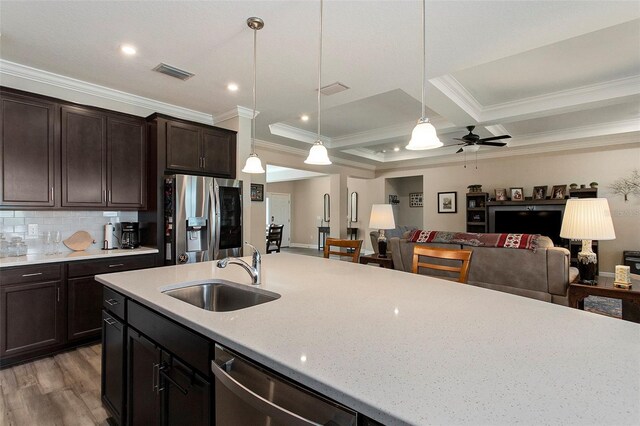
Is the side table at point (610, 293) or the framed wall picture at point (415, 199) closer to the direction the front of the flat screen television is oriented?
the side table

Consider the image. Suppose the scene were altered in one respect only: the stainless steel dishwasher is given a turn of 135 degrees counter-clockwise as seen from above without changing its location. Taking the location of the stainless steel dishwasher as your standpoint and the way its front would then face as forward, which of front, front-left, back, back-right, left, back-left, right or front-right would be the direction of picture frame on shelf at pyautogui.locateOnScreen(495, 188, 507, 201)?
front-left

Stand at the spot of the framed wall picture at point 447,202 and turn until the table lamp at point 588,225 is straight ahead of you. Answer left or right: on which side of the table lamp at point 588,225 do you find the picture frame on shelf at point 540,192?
left

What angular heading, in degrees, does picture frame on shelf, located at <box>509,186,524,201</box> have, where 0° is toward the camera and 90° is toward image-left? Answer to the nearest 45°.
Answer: approximately 0°

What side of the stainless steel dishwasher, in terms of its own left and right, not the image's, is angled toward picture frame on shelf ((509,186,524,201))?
back

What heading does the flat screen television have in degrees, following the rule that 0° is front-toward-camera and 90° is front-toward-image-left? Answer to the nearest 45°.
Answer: approximately 0°

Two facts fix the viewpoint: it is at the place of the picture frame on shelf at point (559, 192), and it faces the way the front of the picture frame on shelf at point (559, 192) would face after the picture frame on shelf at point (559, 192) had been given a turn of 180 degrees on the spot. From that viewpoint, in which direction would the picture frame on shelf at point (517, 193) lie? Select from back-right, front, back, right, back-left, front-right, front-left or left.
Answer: left

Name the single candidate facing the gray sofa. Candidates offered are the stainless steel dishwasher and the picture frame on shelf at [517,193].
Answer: the picture frame on shelf

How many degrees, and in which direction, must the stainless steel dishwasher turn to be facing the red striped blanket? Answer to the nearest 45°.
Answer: approximately 180°

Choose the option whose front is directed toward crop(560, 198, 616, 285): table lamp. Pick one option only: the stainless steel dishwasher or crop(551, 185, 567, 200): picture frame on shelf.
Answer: the picture frame on shelf
